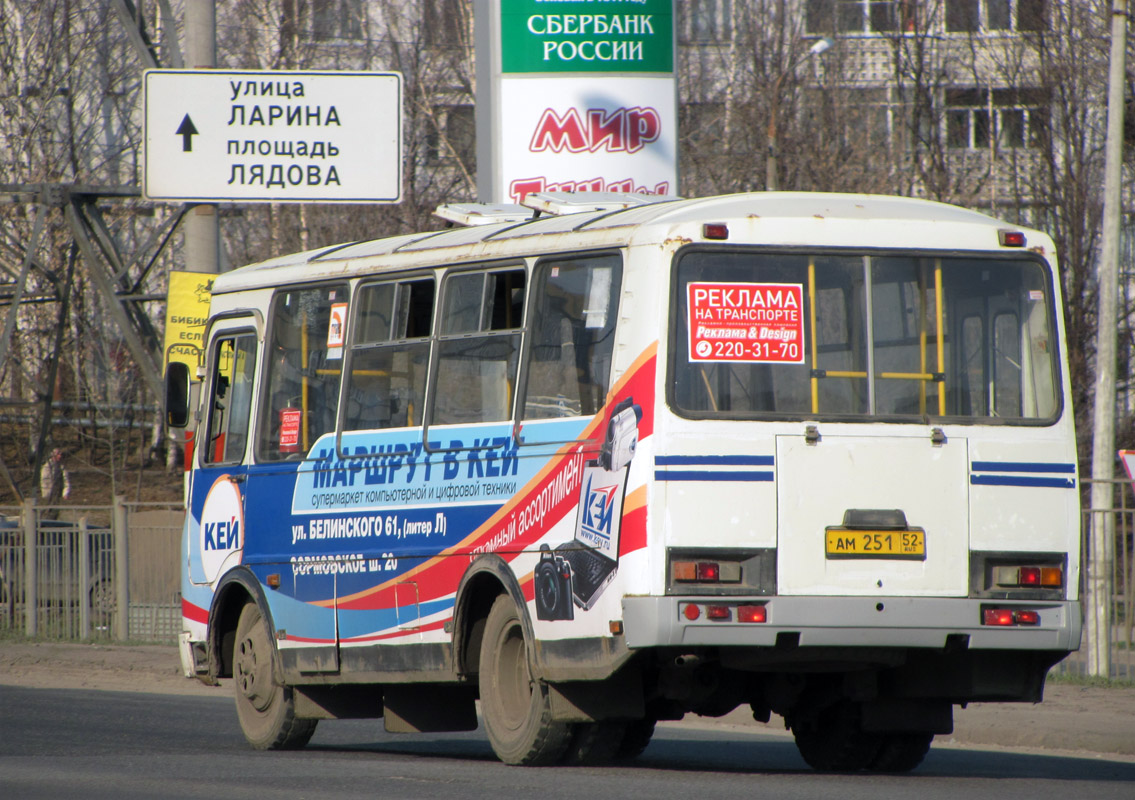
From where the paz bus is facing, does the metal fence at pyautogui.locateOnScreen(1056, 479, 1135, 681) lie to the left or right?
on its right

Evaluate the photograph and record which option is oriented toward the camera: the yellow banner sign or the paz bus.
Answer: the yellow banner sign

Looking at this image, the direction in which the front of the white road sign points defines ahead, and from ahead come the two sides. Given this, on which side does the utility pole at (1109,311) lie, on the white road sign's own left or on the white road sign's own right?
on the white road sign's own left

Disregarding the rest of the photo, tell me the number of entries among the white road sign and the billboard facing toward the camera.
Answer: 2

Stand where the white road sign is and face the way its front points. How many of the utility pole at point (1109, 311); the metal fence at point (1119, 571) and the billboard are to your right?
0

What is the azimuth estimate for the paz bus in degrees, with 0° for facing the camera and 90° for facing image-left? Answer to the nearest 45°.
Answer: approximately 135°

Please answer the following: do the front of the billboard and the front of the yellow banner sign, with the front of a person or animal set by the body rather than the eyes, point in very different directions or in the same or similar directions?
same or similar directions

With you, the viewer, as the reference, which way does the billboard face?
facing the viewer

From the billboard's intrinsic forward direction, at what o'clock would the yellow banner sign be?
The yellow banner sign is roughly at 3 o'clock from the billboard.

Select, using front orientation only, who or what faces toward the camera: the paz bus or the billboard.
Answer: the billboard

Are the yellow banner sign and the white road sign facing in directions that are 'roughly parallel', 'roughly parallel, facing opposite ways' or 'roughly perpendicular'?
roughly parallel

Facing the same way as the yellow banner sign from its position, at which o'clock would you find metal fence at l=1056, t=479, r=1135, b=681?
The metal fence is roughly at 10 o'clock from the yellow banner sign.
